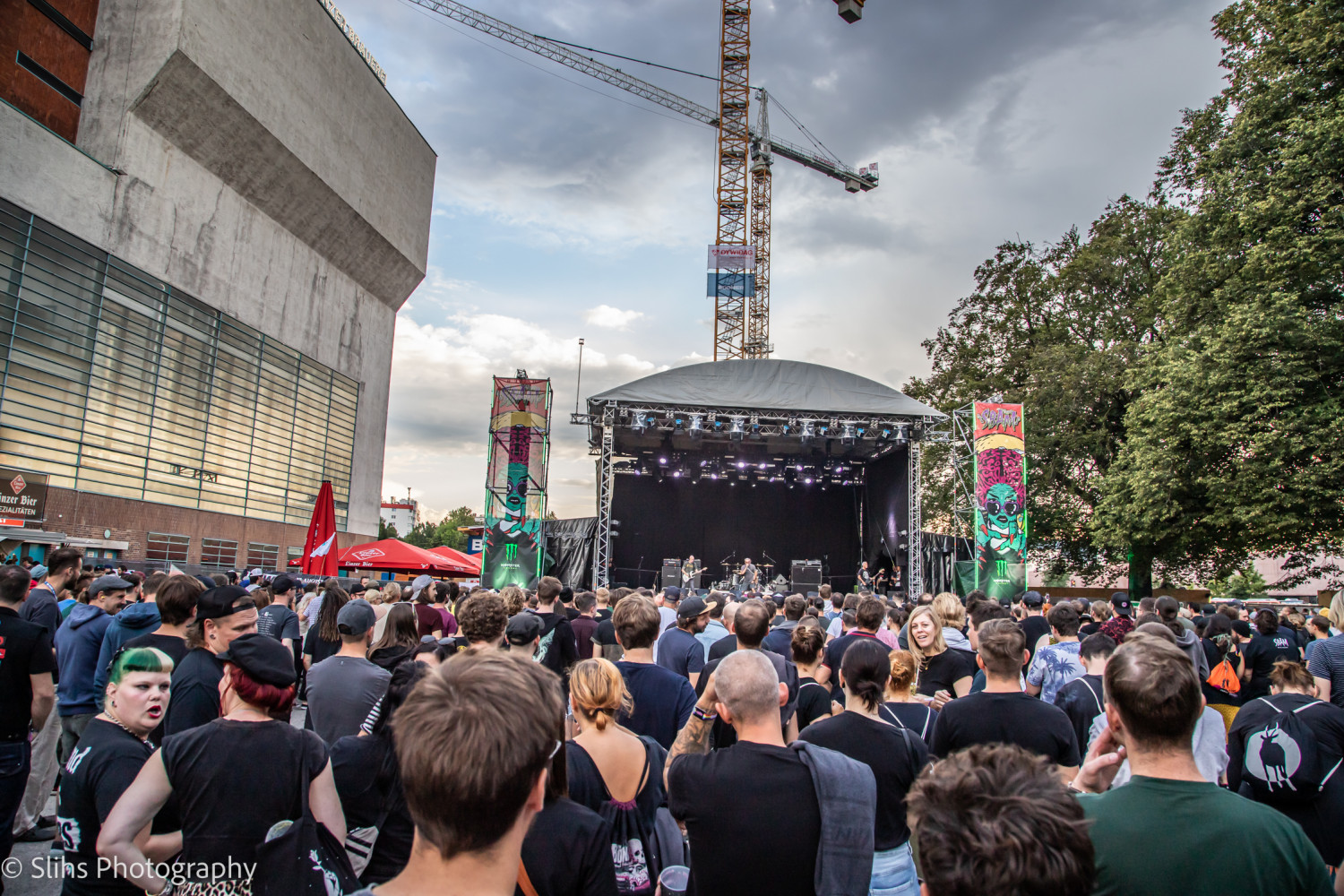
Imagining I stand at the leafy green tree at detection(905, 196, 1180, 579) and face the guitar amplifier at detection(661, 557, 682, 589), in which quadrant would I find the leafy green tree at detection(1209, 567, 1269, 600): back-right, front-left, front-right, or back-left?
back-right

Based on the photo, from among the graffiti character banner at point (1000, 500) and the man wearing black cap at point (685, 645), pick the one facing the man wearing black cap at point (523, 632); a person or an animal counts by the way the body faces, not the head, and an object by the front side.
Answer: the graffiti character banner

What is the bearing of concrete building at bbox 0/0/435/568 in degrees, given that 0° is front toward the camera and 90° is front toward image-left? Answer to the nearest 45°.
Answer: approximately 315°

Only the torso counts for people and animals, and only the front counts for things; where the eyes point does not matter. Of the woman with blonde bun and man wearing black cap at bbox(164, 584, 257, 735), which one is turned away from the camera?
the woman with blonde bun

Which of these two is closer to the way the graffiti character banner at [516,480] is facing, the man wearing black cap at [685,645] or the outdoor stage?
the man wearing black cap

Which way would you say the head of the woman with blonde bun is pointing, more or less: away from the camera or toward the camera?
away from the camera

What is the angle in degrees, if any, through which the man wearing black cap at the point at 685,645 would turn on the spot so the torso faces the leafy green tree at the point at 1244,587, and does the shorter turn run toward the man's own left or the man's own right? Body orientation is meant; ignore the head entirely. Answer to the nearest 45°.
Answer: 0° — they already face it
